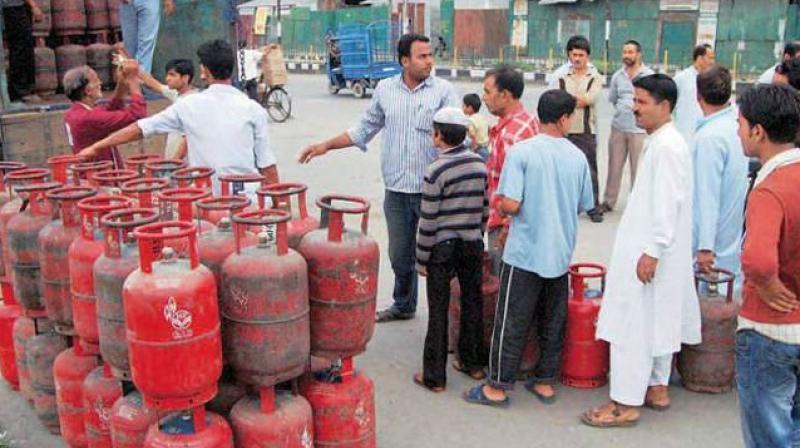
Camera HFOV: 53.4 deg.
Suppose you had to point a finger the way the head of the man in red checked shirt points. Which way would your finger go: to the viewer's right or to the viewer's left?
to the viewer's left

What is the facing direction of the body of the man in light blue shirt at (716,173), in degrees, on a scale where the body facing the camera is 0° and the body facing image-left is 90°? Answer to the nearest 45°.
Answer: approximately 135°

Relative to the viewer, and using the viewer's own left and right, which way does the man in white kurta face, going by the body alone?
facing to the left of the viewer

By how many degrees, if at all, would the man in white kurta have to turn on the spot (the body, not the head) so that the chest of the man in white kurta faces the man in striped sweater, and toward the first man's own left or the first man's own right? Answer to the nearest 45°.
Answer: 0° — they already face them

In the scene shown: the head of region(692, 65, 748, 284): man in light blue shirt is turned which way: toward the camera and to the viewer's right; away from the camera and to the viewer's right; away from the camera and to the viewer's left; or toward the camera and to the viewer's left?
away from the camera and to the viewer's left

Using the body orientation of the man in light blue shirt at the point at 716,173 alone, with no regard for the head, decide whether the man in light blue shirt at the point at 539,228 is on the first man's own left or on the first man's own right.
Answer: on the first man's own left

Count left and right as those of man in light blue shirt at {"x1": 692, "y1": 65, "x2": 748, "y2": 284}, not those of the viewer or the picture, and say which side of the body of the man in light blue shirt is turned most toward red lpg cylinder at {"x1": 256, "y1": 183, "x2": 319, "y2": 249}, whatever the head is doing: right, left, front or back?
left

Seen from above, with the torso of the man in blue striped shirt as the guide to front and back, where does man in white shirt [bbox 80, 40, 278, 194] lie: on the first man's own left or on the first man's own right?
on the first man's own right

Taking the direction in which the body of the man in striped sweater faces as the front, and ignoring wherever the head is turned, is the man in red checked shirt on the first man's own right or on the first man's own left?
on the first man's own right
